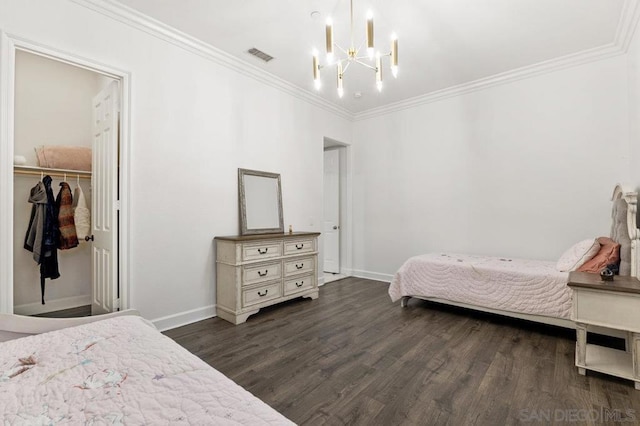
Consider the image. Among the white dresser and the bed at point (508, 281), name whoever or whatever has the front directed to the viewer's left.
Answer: the bed

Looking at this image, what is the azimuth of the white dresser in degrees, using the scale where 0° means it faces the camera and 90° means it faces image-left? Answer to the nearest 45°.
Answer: approximately 315°

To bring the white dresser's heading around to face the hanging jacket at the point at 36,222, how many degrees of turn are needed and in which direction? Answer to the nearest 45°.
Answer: approximately 135° to its right

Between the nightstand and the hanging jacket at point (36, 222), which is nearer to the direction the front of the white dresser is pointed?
the nightstand

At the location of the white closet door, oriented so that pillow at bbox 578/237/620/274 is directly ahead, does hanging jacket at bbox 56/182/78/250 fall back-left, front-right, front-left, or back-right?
back-left

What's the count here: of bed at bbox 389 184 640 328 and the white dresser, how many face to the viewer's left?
1

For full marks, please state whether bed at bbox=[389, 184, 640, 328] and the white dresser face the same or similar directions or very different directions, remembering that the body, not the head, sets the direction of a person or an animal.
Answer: very different directions

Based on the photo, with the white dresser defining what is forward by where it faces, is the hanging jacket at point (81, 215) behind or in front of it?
behind

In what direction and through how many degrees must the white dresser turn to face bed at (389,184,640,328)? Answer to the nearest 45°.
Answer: approximately 45° to its left

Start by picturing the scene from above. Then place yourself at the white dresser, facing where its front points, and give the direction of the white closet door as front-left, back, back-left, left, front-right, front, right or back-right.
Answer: back-right

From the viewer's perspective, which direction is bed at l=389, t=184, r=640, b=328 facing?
to the viewer's left
